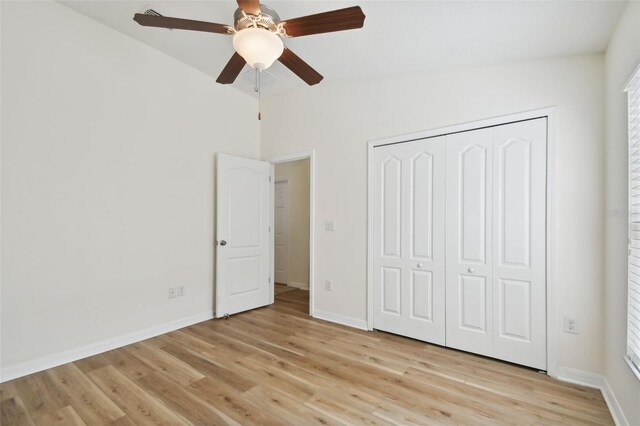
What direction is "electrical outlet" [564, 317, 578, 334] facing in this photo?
toward the camera

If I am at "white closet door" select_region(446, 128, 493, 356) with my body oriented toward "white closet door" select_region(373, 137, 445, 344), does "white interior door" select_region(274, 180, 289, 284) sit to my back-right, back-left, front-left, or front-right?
front-right

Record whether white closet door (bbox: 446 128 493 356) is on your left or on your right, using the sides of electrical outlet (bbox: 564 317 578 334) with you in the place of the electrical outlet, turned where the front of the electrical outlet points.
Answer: on your right

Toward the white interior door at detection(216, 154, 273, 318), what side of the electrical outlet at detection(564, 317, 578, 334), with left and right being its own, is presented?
right

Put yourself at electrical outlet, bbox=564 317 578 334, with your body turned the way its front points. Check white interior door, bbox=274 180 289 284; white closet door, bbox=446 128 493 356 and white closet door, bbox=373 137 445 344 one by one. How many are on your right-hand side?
3

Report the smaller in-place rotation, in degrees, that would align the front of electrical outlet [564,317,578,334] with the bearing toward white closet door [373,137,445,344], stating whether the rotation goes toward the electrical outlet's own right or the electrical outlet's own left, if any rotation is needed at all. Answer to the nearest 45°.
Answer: approximately 90° to the electrical outlet's own right

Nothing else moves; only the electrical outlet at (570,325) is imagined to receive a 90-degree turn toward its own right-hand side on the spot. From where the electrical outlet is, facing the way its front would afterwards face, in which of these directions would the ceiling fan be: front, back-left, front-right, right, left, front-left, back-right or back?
front-left

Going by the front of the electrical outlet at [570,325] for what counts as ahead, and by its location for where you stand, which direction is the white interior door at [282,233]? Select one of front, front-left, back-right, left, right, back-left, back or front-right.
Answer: right

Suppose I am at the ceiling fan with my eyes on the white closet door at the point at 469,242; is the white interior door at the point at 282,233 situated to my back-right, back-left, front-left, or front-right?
front-left
